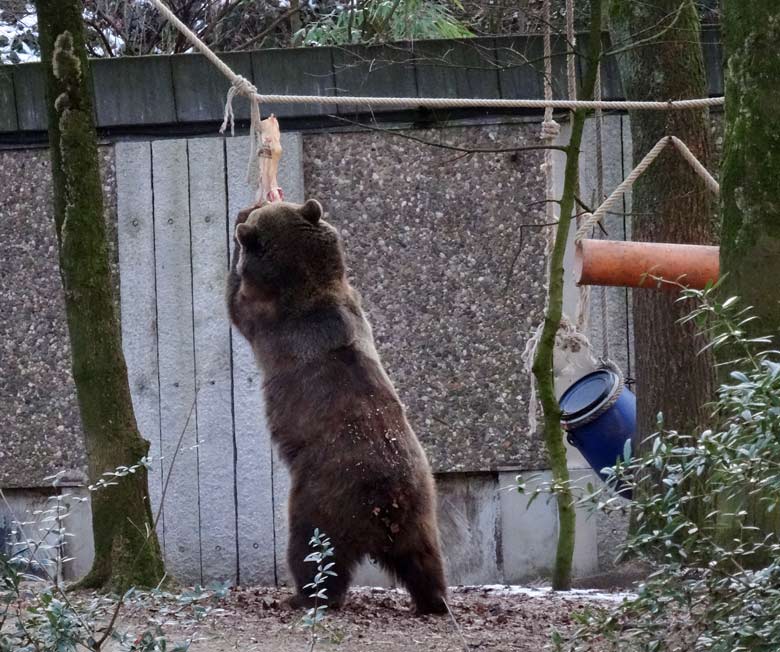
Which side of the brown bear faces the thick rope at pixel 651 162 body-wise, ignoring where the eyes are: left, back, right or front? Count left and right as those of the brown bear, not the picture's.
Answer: right

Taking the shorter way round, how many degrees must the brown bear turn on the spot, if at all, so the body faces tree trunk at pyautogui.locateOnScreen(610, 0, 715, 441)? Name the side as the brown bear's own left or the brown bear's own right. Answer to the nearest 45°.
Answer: approximately 90° to the brown bear's own right

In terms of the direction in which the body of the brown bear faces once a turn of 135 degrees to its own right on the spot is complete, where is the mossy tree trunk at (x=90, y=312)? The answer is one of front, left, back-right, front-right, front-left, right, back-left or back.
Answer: back

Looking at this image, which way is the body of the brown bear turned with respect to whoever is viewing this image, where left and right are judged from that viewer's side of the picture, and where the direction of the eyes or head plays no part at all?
facing away from the viewer and to the left of the viewer

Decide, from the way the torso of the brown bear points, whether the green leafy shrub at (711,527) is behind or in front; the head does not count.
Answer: behind
